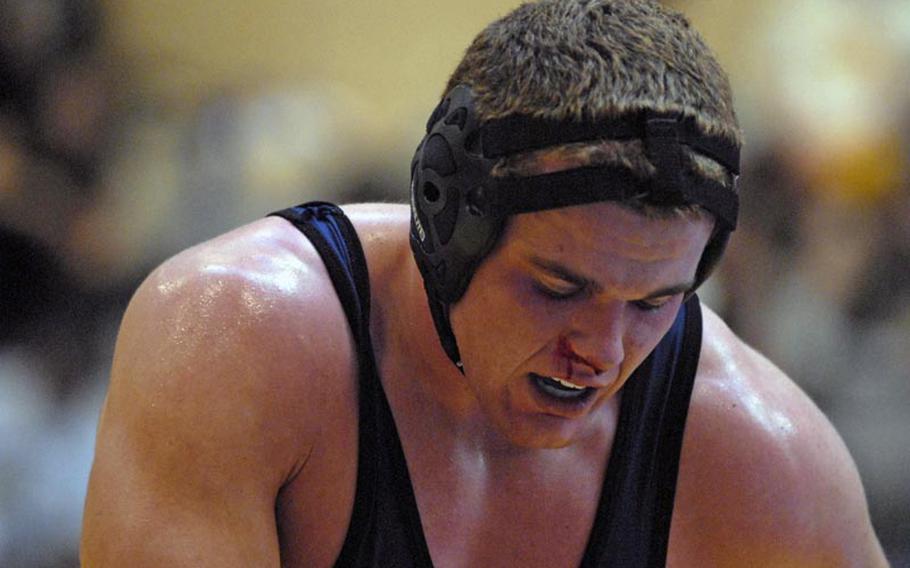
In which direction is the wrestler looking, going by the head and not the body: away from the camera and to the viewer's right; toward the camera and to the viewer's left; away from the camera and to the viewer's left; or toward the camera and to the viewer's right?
toward the camera and to the viewer's right

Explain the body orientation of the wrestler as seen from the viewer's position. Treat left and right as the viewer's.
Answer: facing the viewer and to the right of the viewer
